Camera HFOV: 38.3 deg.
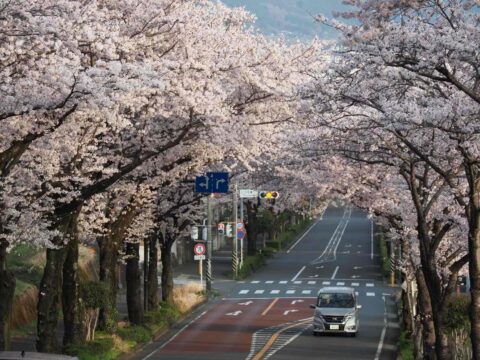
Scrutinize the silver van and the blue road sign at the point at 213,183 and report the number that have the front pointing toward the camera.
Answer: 2

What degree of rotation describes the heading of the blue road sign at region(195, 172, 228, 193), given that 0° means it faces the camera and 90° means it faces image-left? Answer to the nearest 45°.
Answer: approximately 0°

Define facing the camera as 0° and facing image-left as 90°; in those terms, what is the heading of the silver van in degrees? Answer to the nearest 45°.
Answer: approximately 0°

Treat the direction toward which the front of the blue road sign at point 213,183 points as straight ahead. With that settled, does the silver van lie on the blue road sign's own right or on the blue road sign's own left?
on the blue road sign's own left
